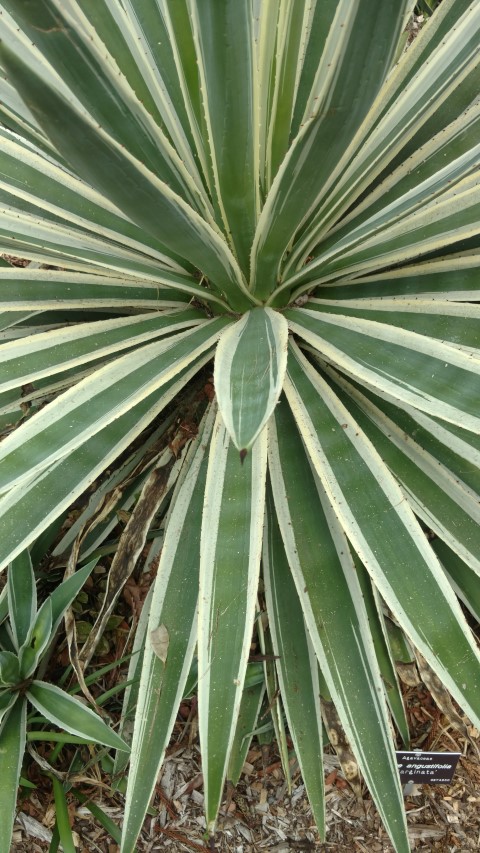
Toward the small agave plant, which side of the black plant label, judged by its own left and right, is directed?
right

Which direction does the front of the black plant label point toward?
toward the camera
